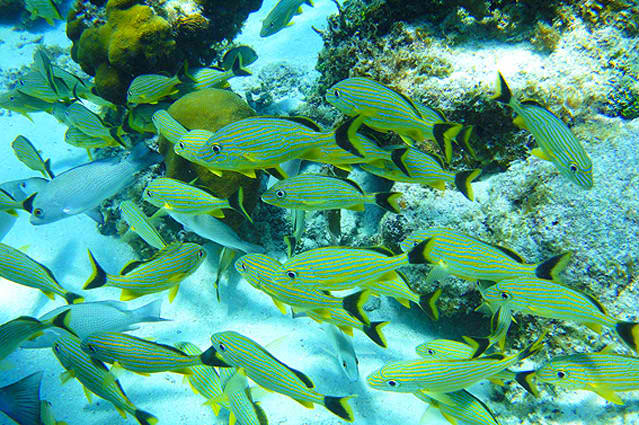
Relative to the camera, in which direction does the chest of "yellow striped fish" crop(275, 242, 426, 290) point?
to the viewer's left

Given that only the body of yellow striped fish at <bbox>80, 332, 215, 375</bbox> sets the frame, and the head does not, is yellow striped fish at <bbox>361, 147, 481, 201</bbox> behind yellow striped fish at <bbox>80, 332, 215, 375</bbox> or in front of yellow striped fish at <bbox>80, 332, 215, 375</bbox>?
behind

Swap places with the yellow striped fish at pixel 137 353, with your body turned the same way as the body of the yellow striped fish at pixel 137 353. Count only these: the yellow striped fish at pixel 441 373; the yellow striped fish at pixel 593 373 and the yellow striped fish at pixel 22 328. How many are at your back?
2

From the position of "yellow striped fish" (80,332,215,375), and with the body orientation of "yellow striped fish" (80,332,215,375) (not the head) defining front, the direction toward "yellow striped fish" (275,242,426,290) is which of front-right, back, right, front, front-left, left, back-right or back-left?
back

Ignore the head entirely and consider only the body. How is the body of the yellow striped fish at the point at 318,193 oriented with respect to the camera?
to the viewer's left

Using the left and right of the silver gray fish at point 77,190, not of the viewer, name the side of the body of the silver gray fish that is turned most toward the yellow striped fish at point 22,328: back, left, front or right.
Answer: left

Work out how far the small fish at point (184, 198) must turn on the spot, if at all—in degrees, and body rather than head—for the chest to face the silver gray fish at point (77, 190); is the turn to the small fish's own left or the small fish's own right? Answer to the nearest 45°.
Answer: approximately 45° to the small fish's own right
